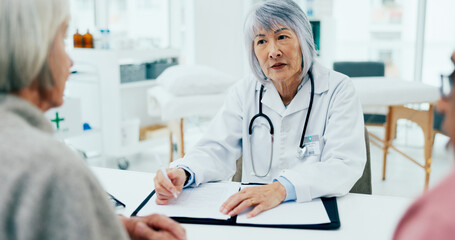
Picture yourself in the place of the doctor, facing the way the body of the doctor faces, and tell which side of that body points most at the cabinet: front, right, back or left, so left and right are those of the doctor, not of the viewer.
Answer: right

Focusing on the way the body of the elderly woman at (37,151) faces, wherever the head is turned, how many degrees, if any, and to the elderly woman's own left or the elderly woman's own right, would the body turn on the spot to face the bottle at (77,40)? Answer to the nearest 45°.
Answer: approximately 45° to the elderly woman's own left

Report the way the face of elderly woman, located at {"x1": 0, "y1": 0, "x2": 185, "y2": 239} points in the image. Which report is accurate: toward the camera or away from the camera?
away from the camera

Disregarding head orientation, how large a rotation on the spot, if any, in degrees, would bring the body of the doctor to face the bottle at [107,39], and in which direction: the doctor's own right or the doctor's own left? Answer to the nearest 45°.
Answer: approximately 90° to the doctor's own right

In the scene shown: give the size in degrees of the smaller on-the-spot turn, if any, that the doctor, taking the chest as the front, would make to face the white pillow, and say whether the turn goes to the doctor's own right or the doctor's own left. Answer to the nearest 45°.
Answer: approximately 135° to the doctor's own right

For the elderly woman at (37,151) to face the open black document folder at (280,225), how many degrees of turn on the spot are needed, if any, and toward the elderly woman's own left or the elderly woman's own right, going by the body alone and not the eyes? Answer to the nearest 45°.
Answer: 0° — they already face it

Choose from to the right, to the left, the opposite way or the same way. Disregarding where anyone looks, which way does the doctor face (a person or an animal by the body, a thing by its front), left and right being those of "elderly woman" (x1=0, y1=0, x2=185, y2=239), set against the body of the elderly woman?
the opposite way

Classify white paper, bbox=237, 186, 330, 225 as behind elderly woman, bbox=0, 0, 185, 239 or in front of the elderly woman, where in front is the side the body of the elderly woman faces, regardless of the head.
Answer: in front

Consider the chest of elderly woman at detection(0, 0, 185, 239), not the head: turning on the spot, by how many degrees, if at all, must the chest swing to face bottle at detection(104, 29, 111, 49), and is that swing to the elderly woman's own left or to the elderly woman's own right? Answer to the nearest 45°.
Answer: approximately 45° to the elderly woman's own left

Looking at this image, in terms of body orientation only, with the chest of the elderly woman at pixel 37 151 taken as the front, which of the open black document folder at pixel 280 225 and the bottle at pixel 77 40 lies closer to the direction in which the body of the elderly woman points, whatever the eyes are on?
the open black document folder

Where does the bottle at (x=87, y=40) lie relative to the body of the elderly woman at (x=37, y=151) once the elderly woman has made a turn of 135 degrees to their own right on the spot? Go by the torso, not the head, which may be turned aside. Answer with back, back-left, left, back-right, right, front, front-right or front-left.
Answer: back

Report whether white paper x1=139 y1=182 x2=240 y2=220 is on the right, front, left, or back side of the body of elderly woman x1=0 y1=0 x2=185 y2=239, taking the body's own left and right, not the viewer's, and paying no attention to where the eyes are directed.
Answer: front

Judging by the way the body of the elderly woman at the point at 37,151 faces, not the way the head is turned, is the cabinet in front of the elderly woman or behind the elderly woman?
in front

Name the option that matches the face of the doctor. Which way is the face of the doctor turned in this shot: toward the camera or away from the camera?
toward the camera

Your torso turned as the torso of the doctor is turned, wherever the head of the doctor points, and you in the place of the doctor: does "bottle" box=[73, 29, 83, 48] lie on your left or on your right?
on your right
